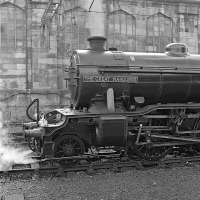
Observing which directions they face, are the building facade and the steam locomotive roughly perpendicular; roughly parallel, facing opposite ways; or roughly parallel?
roughly perpendicular

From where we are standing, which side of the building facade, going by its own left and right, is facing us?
front

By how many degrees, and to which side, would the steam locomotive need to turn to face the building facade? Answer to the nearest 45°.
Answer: approximately 90° to its right

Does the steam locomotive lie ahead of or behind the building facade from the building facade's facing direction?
ahead

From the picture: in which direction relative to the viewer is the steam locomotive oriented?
to the viewer's left

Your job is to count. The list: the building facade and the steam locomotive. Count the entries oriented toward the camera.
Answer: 1

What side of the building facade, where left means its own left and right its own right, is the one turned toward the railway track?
front

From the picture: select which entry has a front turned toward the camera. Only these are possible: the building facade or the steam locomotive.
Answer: the building facade
